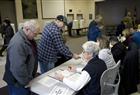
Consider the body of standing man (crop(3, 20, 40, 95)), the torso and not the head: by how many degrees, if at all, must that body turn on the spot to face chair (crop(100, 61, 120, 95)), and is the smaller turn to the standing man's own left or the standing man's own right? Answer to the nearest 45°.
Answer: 0° — they already face it

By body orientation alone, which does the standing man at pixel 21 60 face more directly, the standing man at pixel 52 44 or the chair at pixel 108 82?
the chair

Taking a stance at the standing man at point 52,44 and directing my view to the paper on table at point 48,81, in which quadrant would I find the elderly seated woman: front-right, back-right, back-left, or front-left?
front-left

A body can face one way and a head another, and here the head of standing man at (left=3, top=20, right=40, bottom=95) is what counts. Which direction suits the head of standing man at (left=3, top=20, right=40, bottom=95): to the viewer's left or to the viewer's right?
to the viewer's right

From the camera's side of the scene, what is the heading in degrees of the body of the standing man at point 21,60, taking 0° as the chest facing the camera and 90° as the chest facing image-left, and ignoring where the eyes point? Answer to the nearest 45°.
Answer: approximately 270°

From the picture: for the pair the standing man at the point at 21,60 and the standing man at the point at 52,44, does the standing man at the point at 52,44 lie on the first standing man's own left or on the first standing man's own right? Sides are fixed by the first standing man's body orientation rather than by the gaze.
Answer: on the first standing man's own left

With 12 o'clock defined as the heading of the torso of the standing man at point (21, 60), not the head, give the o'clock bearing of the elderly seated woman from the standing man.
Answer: The elderly seated woman is roughly at 1 o'clock from the standing man.
